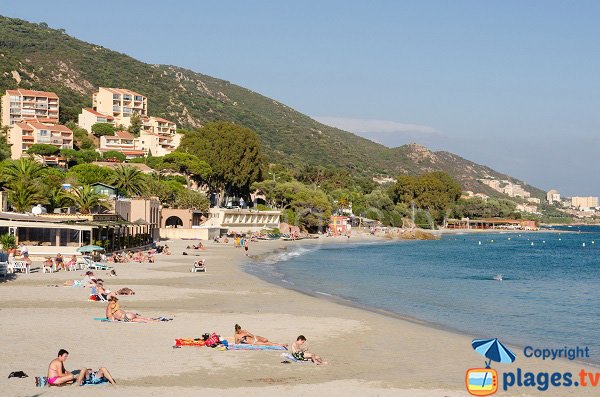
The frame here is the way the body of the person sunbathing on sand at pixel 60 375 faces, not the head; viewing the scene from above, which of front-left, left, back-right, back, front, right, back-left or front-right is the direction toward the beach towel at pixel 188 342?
front-left

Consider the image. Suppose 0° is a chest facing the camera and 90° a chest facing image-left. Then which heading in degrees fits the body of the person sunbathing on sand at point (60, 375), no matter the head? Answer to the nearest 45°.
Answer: approximately 270°

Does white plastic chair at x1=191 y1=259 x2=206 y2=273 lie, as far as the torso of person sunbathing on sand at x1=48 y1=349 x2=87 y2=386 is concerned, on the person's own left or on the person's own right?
on the person's own left

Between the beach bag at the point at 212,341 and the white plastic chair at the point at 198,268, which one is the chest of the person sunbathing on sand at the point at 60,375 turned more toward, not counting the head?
the beach bag

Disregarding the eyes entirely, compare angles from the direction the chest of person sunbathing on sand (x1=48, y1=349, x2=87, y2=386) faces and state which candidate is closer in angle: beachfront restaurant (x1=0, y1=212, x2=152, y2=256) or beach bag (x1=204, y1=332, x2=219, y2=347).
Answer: the beach bag

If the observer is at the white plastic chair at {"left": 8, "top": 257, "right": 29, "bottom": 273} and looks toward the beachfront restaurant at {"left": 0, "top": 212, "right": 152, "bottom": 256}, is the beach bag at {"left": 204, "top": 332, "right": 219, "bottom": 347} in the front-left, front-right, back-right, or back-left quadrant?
back-right
